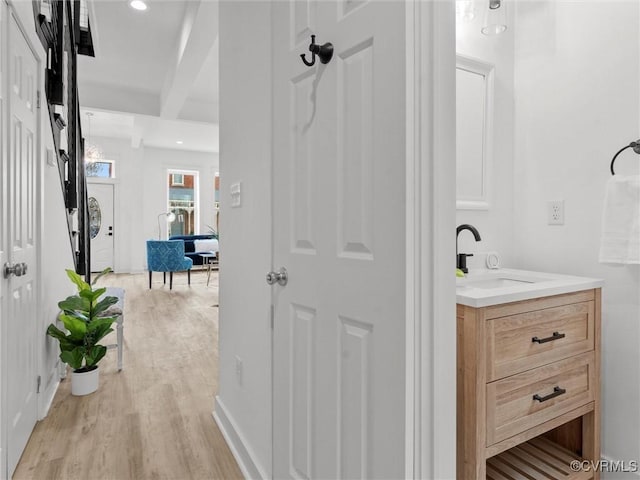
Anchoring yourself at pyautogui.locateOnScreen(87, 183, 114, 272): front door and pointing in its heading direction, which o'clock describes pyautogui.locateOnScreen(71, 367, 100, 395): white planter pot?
The white planter pot is roughly at 12 o'clock from the front door.

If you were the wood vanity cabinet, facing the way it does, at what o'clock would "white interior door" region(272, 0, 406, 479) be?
The white interior door is roughly at 3 o'clock from the wood vanity cabinet.

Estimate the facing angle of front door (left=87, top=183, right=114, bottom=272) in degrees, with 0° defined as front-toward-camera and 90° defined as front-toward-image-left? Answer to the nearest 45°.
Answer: approximately 0°

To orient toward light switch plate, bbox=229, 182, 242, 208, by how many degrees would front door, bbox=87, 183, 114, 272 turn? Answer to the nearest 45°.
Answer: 0° — it already faces it
